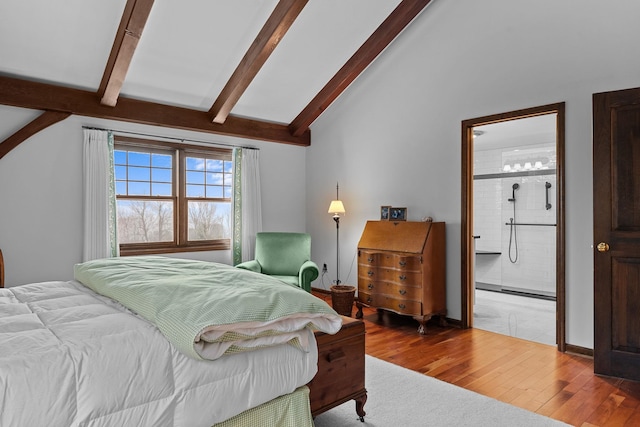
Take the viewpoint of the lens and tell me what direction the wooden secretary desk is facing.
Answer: facing the viewer and to the left of the viewer

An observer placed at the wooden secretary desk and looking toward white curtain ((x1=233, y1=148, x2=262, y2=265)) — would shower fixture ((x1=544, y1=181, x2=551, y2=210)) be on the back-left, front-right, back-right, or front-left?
back-right

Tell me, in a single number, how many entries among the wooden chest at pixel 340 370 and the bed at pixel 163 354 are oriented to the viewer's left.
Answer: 0

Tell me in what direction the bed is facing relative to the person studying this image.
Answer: facing away from the viewer and to the right of the viewer

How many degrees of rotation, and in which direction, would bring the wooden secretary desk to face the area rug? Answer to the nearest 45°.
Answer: approximately 45° to its left

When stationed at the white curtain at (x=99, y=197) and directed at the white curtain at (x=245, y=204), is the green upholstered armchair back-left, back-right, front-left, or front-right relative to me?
front-right

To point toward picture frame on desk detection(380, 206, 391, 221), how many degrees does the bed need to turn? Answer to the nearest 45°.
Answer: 0° — it already faces it

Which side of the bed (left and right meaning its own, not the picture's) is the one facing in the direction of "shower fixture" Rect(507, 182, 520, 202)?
front

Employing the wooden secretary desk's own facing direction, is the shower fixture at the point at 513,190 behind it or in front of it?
behind

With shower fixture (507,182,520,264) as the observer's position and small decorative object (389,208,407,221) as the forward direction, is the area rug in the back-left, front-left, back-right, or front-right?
front-left

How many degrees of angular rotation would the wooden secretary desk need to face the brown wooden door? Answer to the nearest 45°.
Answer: approximately 90° to its left
